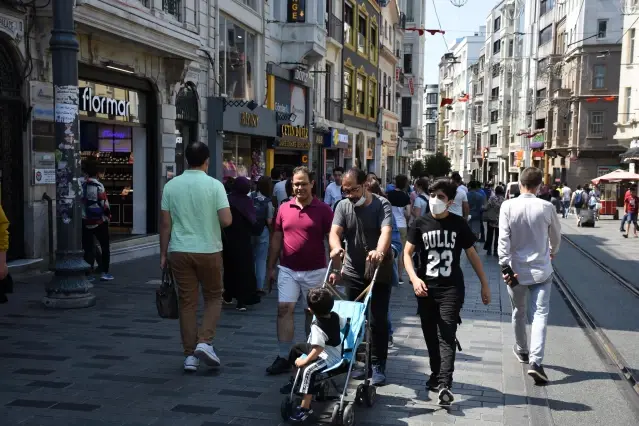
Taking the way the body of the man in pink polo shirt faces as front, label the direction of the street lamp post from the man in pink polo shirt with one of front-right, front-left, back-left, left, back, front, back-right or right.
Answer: back-right

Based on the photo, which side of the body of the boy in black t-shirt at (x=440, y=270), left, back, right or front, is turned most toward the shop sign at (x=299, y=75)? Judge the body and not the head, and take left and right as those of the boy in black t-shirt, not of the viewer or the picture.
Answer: back

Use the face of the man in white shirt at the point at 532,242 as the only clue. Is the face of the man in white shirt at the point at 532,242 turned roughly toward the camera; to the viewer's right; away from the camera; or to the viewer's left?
away from the camera

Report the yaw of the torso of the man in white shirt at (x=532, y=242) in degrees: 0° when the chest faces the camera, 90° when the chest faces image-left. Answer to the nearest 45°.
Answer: approximately 180°

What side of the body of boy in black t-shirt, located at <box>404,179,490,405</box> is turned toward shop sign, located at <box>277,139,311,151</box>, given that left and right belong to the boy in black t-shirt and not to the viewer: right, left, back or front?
back

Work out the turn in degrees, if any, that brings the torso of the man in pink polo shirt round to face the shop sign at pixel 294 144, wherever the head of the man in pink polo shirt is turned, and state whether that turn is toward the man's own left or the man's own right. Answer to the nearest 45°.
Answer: approximately 180°

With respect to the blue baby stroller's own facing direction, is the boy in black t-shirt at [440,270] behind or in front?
behind

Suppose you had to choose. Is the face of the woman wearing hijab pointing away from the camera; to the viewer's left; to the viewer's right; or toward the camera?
away from the camera
